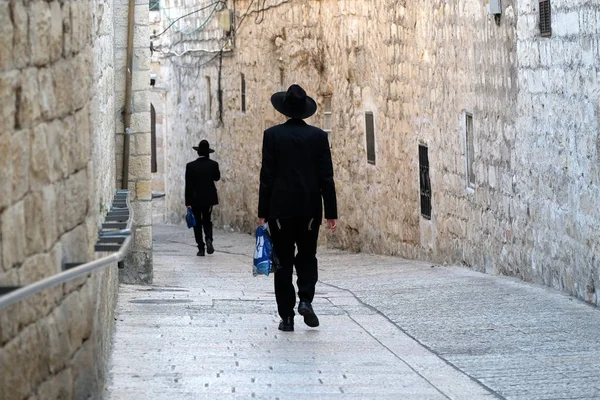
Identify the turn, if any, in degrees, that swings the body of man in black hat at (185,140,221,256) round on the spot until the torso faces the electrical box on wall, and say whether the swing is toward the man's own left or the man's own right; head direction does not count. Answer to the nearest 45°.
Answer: approximately 135° to the man's own right

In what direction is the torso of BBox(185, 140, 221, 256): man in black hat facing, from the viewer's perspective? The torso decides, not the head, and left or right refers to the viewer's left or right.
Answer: facing away from the viewer

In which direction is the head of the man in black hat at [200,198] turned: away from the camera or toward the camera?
away from the camera

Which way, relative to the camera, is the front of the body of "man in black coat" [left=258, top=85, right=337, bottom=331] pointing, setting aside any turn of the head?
away from the camera

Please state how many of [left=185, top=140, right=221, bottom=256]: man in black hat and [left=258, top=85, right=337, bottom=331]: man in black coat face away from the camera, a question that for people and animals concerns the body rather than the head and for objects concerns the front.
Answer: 2

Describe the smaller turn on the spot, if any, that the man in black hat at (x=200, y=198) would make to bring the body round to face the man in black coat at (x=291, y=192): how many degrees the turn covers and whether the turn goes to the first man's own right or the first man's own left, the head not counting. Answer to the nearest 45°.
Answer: approximately 180°
